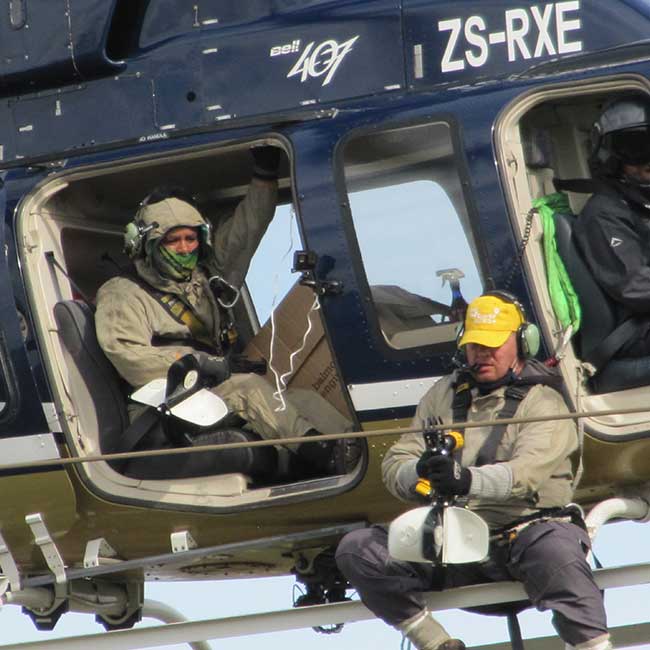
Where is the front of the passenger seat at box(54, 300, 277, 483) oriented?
to the viewer's right

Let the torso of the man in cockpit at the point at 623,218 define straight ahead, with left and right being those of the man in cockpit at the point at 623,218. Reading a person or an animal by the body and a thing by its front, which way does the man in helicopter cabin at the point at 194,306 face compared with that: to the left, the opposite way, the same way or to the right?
the same way

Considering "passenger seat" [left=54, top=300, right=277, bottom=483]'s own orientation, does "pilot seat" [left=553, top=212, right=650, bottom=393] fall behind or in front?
in front

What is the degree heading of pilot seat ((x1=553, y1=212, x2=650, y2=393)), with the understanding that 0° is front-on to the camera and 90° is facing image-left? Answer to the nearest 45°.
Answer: approximately 270°

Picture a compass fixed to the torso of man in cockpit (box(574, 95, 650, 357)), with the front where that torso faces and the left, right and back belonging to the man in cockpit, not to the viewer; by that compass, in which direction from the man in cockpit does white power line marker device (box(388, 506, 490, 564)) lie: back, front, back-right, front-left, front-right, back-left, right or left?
right

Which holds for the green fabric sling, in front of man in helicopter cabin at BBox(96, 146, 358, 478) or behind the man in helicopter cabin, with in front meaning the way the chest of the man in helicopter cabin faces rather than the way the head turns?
in front

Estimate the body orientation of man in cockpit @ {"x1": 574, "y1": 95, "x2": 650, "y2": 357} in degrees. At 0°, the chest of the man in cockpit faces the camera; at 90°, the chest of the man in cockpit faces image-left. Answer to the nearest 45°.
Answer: approximately 315°

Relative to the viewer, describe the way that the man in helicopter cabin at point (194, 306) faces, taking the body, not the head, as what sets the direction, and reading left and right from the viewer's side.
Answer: facing the viewer and to the right of the viewer

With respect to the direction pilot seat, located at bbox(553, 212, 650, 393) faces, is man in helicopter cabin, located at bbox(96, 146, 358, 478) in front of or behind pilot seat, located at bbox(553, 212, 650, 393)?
behind

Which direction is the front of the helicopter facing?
to the viewer's right
